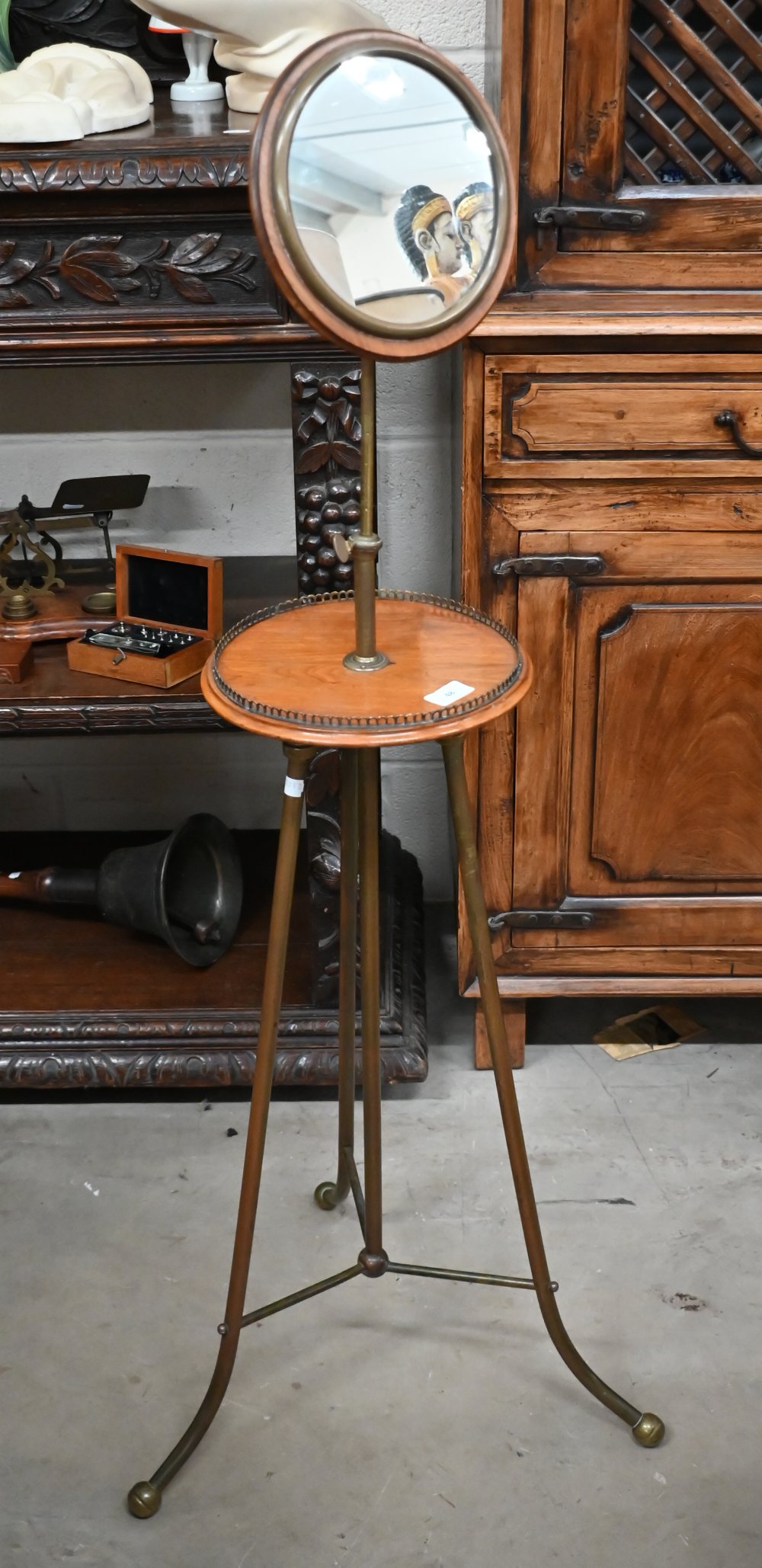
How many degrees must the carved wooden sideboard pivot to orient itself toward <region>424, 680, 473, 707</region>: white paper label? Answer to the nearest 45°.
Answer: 0° — it already faces it

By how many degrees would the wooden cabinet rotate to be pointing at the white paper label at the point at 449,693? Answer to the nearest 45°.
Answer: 0° — it already faces it

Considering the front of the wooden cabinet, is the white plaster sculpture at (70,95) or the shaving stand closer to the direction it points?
the shaving stand

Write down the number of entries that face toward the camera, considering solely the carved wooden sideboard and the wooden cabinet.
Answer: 2

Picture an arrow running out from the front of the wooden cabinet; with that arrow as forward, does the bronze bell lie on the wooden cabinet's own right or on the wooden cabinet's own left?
on the wooden cabinet's own right

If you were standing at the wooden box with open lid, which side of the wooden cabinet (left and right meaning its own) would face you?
right

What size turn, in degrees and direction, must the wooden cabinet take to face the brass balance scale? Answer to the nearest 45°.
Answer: approximately 90° to its right

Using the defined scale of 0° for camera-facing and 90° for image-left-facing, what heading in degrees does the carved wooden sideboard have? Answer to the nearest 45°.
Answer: approximately 0°
